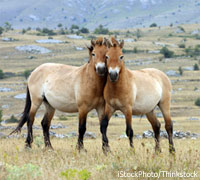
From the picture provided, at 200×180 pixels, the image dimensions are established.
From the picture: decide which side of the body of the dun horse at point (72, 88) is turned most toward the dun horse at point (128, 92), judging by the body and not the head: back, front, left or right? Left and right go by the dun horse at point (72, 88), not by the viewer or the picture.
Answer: front

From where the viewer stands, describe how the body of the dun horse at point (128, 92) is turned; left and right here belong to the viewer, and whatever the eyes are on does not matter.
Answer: facing the viewer and to the left of the viewer

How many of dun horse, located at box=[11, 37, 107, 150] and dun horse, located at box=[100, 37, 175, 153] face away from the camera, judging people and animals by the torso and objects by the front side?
0

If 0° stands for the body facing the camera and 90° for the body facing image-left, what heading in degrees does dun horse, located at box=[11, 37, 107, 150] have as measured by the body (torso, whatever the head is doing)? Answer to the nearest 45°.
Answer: approximately 315°
